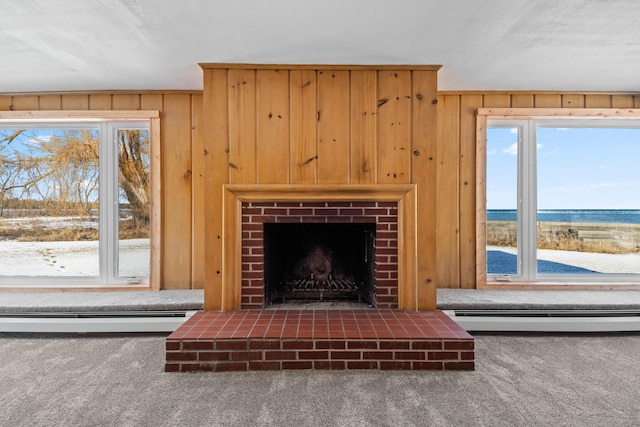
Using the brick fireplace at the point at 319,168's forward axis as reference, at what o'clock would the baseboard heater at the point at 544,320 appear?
The baseboard heater is roughly at 9 o'clock from the brick fireplace.

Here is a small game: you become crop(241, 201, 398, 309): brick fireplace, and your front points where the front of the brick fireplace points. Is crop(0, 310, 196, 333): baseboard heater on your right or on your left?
on your right

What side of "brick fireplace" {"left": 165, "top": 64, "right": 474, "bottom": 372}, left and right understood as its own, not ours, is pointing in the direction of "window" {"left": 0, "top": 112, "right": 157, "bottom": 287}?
right

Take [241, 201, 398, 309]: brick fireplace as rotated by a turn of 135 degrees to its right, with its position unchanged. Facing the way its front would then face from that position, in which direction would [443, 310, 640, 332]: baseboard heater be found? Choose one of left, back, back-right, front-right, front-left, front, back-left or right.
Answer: back-right

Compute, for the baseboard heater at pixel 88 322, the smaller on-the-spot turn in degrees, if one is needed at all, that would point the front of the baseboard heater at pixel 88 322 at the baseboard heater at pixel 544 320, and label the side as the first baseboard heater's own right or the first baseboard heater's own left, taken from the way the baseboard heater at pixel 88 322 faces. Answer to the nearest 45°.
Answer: approximately 45° to the first baseboard heater's own left

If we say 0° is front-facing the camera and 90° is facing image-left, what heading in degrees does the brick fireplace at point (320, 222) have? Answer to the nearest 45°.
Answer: approximately 0°

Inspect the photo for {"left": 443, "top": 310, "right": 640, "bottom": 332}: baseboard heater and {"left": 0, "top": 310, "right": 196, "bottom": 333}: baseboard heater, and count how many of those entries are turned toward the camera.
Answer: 2
